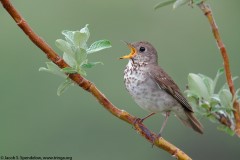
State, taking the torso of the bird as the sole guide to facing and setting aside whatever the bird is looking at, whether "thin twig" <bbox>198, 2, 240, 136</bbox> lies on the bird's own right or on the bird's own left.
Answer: on the bird's own left

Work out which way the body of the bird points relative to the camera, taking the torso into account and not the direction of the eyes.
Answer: to the viewer's left
